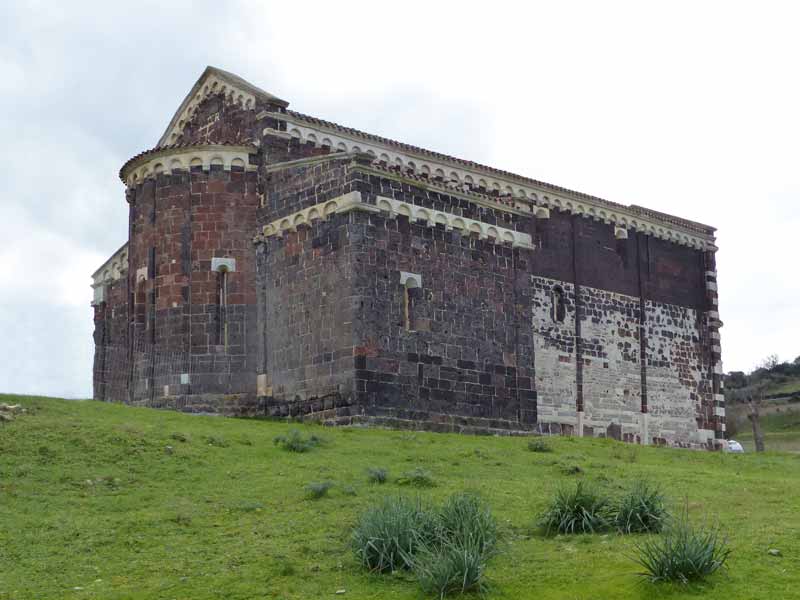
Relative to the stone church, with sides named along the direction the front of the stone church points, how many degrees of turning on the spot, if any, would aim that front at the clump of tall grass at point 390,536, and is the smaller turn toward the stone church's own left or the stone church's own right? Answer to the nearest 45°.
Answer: approximately 135° to the stone church's own right

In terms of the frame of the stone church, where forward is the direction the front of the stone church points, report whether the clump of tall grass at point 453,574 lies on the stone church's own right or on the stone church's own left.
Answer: on the stone church's own right

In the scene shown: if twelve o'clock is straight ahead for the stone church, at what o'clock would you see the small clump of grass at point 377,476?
The small clump of grass is roughly at 4 o'clock from the stone church.

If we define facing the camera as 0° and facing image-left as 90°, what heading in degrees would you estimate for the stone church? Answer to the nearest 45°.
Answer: approximately 225°

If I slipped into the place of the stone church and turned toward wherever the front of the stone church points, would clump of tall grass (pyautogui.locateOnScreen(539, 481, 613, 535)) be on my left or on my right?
on my right

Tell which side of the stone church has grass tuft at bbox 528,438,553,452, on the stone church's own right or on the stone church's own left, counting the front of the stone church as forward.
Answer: on the stone church's own right
